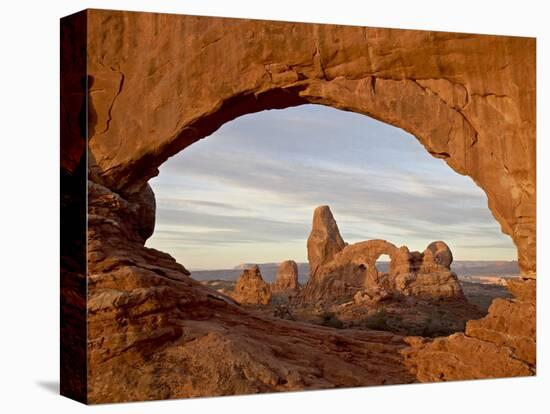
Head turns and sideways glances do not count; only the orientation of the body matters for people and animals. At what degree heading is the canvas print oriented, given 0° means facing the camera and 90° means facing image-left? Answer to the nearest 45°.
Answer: approximately 315°
